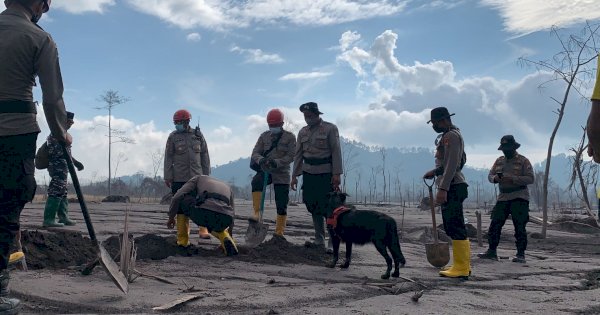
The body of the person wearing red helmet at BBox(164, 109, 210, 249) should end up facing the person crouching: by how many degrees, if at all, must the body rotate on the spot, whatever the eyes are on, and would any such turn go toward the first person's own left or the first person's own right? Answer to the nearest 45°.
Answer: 0° — they already face them

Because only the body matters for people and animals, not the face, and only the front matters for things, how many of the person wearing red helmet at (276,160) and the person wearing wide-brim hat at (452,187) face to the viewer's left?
1

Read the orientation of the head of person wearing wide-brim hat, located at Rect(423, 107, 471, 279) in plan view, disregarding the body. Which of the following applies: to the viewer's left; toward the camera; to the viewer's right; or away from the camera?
to the viewer's left

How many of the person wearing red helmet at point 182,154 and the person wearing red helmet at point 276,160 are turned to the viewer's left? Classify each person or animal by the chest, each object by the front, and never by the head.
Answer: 0

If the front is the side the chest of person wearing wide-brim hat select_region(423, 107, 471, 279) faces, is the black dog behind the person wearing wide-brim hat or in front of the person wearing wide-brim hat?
in front

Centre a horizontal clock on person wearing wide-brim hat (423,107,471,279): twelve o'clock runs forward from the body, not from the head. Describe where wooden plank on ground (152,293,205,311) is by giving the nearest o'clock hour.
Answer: The wooden plank on ground is roughly at 10 o'clock from the person wearing wide-brim hat.

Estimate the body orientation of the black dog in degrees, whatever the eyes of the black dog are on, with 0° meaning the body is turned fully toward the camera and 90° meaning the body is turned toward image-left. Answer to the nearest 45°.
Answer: approximately 135°

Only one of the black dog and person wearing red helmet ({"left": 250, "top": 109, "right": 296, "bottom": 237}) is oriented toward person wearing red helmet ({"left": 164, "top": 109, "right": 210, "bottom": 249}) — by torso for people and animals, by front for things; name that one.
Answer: the black dog

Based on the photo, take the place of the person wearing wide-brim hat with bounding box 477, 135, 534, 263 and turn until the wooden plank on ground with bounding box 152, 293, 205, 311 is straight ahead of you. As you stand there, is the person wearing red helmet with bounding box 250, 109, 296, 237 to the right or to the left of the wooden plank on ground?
right

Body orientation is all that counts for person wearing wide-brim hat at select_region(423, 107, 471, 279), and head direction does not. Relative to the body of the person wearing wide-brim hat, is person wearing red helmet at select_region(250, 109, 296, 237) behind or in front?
in front

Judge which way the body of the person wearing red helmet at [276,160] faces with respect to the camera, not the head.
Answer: toward the camera

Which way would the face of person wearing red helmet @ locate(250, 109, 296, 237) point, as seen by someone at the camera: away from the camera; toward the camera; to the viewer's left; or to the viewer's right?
toward the camera

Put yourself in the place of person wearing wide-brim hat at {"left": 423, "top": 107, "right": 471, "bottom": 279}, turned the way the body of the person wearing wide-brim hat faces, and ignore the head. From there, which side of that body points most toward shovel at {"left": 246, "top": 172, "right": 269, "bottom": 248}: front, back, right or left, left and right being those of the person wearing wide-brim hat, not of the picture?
front

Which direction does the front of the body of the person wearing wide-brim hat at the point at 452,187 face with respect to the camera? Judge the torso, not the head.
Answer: to the viewer's left
